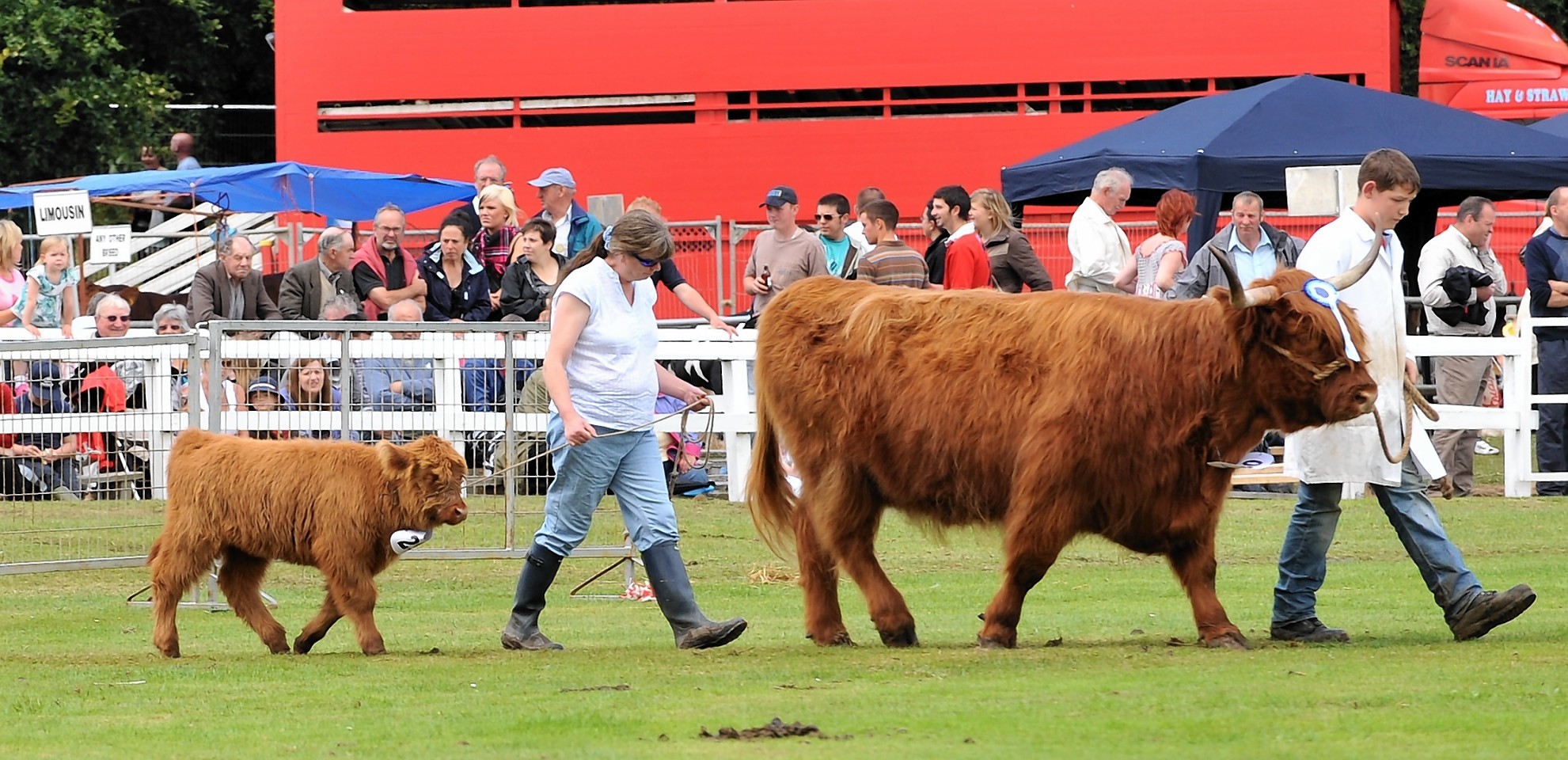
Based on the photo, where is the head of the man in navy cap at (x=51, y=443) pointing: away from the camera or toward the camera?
toward the camera

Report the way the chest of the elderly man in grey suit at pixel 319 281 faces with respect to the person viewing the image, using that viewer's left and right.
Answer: facing the viewer and to the right of the viewer

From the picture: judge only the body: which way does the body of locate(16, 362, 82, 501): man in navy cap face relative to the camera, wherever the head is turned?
toward the camera

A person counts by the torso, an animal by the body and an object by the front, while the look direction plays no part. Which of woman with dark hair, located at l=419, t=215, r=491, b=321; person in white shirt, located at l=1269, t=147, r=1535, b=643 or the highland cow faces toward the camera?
the woman with dark hair

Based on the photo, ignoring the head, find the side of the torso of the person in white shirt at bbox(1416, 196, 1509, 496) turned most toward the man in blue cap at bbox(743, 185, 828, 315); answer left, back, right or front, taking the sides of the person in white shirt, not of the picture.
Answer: right

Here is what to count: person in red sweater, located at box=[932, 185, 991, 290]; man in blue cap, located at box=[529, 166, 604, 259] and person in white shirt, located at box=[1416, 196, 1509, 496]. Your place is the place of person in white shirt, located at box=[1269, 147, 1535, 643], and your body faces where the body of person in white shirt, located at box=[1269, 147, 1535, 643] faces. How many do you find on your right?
0

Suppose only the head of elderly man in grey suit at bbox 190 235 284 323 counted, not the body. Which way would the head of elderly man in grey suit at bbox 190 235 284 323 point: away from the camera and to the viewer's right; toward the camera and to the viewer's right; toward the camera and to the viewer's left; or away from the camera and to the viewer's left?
toward the camera and to the viewer's right

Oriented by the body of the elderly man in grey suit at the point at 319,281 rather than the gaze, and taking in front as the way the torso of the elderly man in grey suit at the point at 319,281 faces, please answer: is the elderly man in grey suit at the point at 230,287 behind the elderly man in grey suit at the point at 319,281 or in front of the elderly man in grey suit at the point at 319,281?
behind

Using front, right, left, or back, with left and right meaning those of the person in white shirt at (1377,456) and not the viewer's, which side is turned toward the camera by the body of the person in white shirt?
right

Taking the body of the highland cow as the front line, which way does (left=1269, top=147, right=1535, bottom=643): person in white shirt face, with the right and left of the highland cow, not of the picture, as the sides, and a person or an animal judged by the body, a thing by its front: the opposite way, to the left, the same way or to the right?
the same way

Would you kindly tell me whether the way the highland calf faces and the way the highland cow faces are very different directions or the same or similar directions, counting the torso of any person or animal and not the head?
same or similar directions

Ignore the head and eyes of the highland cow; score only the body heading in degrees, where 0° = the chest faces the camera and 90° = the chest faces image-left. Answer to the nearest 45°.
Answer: approximately 270°

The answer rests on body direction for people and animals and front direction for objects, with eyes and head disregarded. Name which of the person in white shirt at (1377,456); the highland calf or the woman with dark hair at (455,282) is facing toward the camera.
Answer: the woman with dark hair

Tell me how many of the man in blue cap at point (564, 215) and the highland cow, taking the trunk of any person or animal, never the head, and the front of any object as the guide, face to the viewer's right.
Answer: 1
